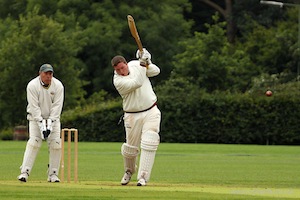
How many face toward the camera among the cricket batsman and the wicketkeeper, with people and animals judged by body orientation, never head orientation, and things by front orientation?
2

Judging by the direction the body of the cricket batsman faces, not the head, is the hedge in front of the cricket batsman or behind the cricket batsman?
behind

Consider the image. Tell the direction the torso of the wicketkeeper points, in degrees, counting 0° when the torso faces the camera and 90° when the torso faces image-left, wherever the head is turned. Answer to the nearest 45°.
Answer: approximately 0°

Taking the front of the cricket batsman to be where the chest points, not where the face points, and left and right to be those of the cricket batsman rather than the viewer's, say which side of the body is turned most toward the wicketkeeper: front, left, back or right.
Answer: right

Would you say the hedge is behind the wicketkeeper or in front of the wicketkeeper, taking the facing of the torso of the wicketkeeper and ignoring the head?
behind

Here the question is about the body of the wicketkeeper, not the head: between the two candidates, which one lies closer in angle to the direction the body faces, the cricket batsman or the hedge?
the cricket batsman

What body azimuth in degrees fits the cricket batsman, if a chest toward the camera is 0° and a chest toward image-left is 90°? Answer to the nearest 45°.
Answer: approximately 0°
